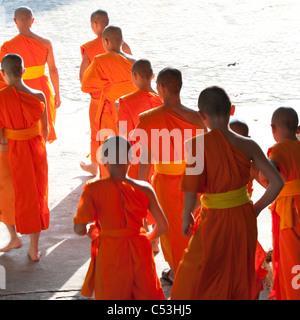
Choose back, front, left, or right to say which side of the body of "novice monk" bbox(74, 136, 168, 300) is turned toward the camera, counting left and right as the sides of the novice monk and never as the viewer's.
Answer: back

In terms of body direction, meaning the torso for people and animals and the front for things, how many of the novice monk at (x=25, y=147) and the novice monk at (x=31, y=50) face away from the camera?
2

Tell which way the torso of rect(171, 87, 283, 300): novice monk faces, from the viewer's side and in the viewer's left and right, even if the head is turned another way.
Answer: facing away from the viewer

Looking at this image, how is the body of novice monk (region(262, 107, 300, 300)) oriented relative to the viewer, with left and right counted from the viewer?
facing away from the viewer and to the left of the viewer

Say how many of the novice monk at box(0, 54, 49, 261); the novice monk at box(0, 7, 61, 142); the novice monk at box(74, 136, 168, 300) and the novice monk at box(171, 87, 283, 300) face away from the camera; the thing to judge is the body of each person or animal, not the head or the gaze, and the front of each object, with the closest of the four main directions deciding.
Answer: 4

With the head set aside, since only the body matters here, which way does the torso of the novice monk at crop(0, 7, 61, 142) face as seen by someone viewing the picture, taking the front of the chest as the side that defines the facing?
away from the camera

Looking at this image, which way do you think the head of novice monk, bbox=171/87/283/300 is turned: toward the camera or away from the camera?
away from the camera

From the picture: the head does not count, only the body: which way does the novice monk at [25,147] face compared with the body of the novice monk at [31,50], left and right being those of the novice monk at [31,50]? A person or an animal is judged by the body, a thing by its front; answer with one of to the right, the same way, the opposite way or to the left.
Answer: the same way

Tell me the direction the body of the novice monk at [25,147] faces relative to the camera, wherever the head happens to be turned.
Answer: away from the camera

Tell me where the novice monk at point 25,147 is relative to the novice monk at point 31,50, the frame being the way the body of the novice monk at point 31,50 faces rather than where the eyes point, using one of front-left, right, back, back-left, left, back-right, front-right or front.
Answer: back

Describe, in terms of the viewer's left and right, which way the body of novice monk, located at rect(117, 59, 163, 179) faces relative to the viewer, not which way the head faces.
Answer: facing away from the viewer and to the left of the viewer

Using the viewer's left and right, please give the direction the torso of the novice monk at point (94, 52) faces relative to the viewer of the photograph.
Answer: facing away from the viewer and to the left of the viewer

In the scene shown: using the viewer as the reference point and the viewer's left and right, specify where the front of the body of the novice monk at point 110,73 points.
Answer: facing away from the viewer and to the left of the viewer

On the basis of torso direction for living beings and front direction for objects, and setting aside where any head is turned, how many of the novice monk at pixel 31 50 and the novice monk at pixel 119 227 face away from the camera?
2
